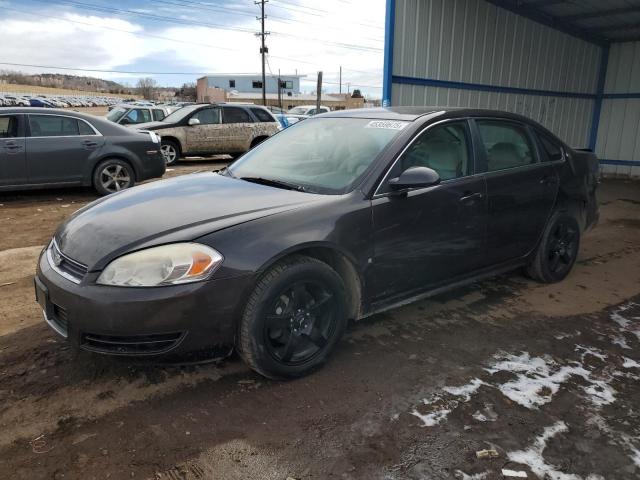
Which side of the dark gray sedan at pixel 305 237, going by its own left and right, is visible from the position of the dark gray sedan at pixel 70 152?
right
